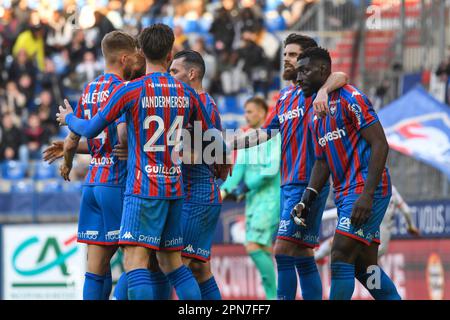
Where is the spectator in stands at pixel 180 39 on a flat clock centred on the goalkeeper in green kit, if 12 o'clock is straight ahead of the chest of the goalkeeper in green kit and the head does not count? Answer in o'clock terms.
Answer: The spectator in stands is roughly at 4 o'clock from the goalkeeper in green kit.

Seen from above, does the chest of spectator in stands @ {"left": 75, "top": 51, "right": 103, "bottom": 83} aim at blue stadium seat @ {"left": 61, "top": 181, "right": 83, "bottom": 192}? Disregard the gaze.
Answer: yes

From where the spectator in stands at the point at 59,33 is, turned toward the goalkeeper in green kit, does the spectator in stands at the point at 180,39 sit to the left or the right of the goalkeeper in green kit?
left

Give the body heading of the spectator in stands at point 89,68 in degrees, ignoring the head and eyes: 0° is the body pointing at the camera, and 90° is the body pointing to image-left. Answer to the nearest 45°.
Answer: approximately 0°

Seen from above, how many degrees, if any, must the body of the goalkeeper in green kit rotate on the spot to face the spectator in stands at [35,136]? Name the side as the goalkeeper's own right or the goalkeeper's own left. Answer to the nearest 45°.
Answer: approximately 90° to the goalkeeper's own right

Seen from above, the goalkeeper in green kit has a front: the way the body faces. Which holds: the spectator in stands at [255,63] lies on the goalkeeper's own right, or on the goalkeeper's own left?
on the goalkeeper's own right

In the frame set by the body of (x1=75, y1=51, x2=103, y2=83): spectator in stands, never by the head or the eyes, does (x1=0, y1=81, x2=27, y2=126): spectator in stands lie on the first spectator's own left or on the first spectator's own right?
on the first spectator's own right
